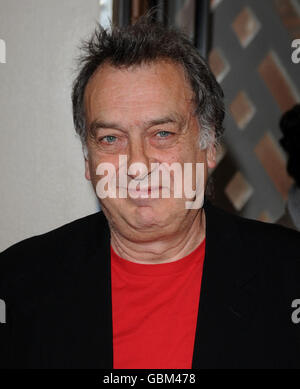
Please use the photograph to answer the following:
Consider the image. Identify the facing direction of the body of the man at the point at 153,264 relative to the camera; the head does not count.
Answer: toward the camera

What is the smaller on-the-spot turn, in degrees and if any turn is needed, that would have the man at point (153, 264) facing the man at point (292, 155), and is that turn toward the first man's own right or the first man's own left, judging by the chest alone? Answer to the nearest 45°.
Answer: approximately 135° to the first man's own left

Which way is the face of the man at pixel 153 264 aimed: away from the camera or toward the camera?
toward the camera
